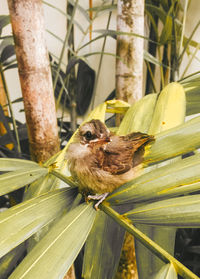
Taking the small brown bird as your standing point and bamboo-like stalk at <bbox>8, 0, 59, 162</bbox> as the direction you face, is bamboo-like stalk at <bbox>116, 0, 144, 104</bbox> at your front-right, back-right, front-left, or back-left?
front-right

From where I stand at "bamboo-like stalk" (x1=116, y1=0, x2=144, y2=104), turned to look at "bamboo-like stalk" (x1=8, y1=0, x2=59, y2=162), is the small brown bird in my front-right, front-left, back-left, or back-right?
front-left

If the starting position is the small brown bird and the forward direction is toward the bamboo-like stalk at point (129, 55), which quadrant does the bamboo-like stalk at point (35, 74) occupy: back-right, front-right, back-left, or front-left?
front-left

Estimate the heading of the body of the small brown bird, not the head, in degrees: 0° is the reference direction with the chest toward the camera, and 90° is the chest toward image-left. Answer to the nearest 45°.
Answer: approximately 45°

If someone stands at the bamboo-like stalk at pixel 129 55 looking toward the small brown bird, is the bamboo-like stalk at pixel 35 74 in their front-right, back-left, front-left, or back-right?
front-right
